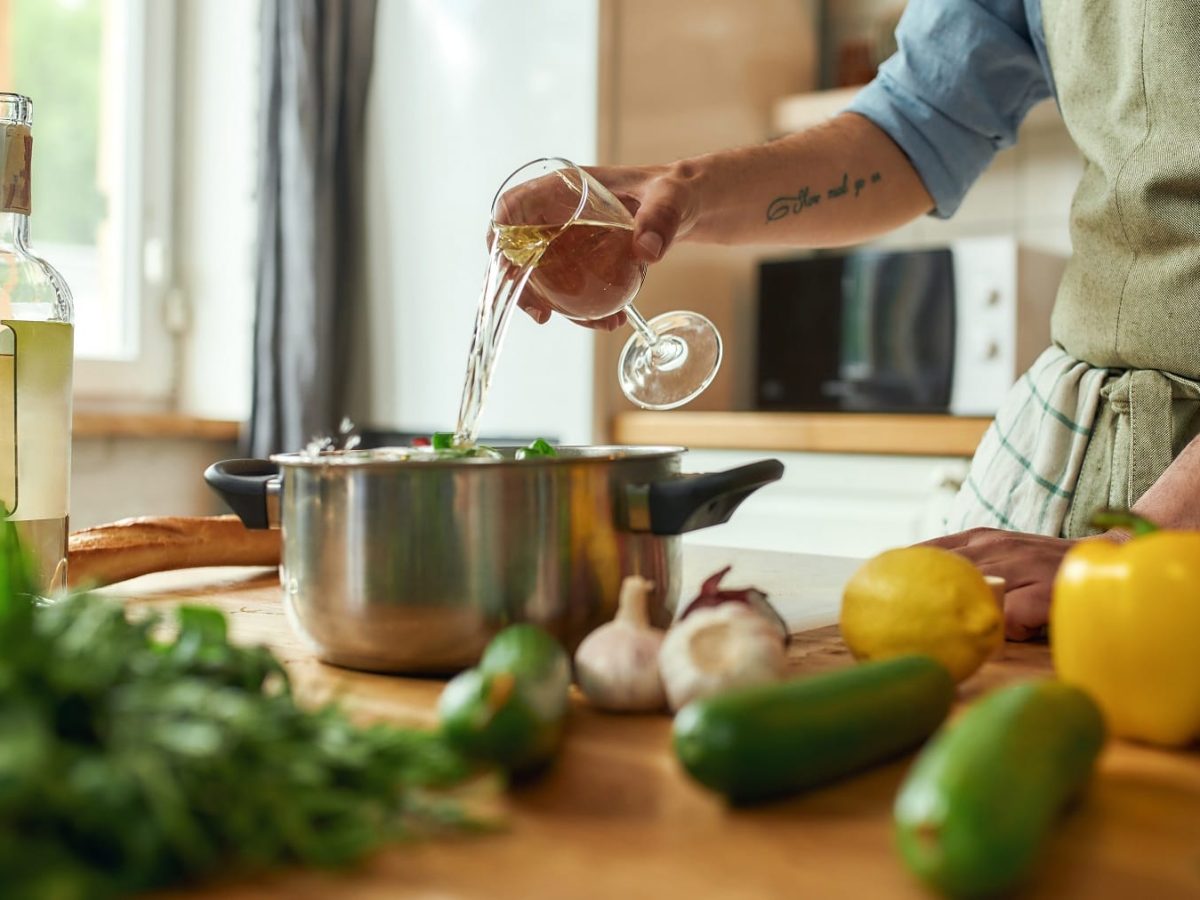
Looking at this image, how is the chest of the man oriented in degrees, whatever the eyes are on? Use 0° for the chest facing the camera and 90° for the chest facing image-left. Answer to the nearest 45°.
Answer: approximately 45°

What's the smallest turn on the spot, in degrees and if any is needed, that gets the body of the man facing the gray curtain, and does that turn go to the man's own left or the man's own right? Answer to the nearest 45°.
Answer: approximately 90° to the man's own right

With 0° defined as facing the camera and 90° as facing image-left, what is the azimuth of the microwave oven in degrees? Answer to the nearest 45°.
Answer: approximately 0°

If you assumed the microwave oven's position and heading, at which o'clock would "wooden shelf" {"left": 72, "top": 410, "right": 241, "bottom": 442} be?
The wooden shelf is roughly at 3 o'clock from the microwave oven.

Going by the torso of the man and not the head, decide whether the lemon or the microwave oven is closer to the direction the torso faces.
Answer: the lemon

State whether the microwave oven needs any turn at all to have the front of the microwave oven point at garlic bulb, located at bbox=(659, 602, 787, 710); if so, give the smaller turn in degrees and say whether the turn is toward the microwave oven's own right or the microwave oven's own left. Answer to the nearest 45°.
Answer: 0° — it already faces it

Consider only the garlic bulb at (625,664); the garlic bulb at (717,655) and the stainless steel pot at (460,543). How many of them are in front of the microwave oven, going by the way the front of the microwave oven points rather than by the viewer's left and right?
3

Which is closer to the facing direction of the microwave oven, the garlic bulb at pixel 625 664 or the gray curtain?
the garlic bulb
